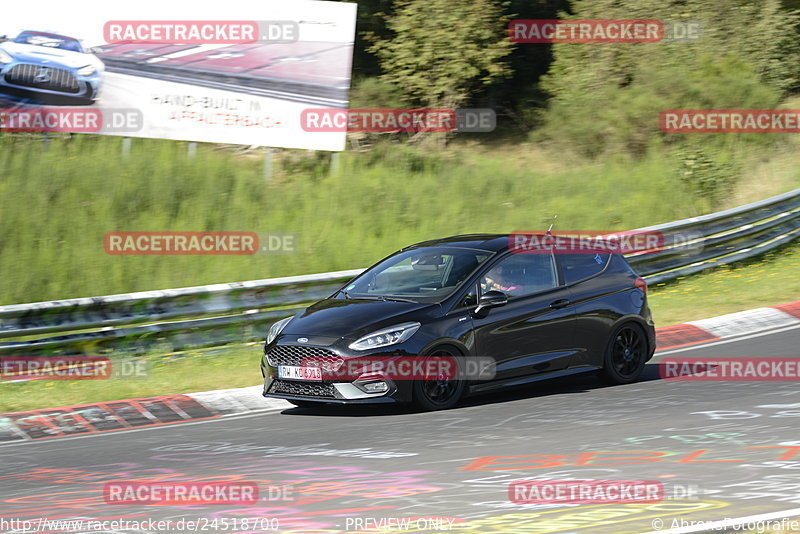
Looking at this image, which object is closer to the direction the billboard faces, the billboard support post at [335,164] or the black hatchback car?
the black hatchback car

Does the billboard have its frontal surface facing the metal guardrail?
yes

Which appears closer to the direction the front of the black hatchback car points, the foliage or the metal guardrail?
the metal guardrail

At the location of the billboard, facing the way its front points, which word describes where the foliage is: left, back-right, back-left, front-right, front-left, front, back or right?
back-left

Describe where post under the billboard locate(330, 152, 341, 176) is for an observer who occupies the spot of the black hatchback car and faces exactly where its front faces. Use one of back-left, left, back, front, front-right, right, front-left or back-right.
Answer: back-right

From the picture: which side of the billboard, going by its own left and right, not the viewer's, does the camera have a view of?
front

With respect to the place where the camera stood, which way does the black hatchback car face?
facing the viewer and to the left of the viewer

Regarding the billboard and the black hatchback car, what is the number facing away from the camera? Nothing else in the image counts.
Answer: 0

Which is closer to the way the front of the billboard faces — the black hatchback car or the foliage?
the black hatchback car

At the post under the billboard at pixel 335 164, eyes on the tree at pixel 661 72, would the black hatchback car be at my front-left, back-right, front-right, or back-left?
back-right

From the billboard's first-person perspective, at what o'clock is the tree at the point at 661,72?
The tree is roughly at 8 o'clock from the billboard.

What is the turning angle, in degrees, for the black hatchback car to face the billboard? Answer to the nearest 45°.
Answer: approximately 90° to its right

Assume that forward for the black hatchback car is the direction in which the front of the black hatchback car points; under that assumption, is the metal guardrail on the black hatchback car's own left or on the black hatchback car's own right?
on the black hatchback car's own right
